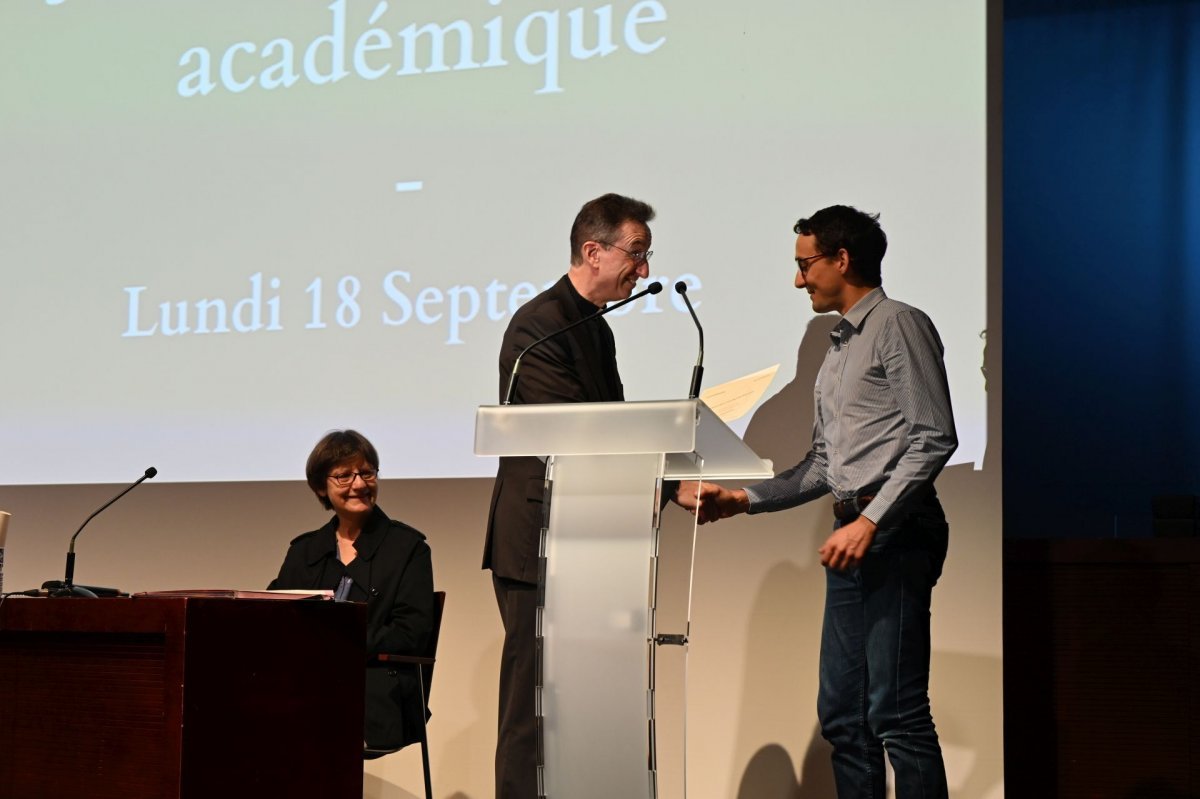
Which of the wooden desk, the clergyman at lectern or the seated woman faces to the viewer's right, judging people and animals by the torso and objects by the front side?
the clergyman at lectern

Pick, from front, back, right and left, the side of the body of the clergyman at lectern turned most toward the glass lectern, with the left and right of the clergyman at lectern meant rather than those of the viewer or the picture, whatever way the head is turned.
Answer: right

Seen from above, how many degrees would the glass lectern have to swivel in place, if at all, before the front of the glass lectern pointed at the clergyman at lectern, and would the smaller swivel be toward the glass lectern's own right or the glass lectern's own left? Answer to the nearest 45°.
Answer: approximately 135° to the glass lectern's own right

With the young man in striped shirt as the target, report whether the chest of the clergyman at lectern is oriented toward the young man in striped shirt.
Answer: yes

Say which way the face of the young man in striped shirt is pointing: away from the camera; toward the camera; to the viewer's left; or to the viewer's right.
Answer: to the viewer's left

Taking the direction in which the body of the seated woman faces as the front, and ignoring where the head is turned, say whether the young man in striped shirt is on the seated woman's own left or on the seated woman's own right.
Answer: on the seated woman's own left

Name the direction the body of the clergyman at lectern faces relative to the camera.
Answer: to the viewer's right

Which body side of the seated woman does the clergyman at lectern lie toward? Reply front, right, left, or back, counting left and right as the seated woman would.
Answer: left

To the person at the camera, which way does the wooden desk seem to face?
facing the viewer and to the left of the viewer

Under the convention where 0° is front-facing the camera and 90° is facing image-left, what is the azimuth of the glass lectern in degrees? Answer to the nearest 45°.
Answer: approximately 45°

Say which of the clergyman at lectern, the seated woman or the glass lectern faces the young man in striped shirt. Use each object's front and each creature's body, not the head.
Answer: the clergyman at lectern

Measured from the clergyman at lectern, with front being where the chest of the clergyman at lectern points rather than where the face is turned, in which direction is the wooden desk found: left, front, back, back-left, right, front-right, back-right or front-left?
back-right

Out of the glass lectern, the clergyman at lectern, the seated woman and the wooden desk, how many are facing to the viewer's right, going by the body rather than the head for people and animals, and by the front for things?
1

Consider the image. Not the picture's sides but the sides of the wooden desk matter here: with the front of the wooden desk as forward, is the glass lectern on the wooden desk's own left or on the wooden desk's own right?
on the wooden desk's own left

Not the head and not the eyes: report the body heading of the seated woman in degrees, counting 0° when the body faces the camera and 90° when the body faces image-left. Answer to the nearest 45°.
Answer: approximately 45°

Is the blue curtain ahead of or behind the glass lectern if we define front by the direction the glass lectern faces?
behind

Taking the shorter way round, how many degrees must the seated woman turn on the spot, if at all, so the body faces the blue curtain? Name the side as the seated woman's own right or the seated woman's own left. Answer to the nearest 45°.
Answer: approximately 135° to the seated woman's own left
